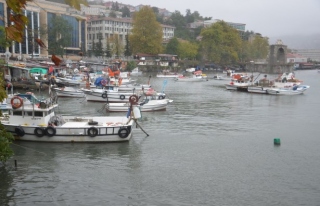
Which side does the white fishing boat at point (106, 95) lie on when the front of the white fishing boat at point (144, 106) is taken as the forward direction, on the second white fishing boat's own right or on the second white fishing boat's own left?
on the second white fishing boat's own left

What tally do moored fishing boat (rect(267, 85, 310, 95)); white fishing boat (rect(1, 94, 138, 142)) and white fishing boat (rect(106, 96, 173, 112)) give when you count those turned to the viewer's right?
3

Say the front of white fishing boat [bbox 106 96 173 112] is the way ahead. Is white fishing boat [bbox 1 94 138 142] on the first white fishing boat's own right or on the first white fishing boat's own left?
on the first white fishing boat's own right

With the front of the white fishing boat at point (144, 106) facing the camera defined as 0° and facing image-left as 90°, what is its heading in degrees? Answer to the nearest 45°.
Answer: approximately 270°
